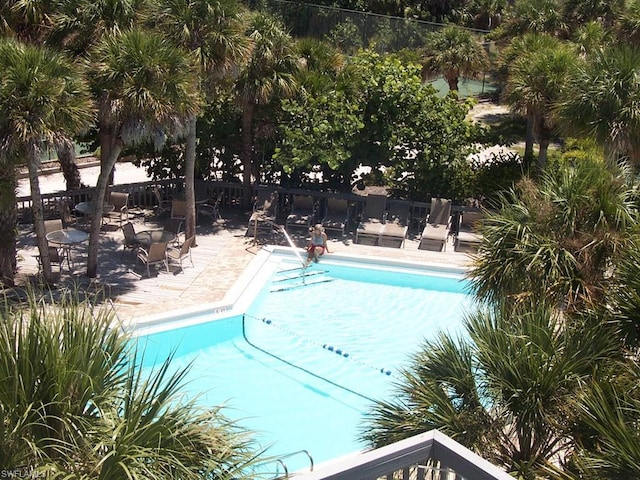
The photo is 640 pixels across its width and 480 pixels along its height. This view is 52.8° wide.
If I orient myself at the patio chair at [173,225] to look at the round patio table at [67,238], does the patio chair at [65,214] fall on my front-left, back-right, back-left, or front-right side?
front-right

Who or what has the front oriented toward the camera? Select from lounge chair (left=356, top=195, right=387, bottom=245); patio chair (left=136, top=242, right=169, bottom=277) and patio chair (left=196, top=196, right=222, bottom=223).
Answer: the lounge chair

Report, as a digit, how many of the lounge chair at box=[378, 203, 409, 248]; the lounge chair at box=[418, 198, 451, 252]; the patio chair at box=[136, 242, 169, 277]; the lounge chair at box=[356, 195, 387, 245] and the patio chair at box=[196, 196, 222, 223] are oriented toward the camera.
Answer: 3

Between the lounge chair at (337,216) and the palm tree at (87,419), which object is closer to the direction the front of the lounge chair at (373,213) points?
the palm tree

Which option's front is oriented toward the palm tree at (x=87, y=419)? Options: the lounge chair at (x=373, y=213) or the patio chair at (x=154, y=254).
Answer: the lounge chair

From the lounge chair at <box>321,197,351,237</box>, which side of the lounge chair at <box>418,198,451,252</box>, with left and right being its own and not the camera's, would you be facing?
right

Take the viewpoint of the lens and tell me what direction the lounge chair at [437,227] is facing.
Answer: facing the viewer

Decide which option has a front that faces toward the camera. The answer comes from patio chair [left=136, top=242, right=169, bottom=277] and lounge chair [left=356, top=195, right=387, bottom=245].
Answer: the lounge chair

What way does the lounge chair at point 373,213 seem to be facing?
toward the camera

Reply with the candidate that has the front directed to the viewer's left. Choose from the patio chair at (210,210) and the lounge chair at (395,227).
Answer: the patio chair

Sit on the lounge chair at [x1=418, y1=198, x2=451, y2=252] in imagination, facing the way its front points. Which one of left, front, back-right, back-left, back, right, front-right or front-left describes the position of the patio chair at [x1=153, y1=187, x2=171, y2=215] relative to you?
right

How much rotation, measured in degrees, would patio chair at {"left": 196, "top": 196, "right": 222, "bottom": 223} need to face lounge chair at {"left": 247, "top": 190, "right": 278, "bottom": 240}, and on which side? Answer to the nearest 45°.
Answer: approximately 135° to its left

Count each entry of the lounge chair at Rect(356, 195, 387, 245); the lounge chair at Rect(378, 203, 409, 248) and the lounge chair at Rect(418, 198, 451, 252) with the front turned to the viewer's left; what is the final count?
0
